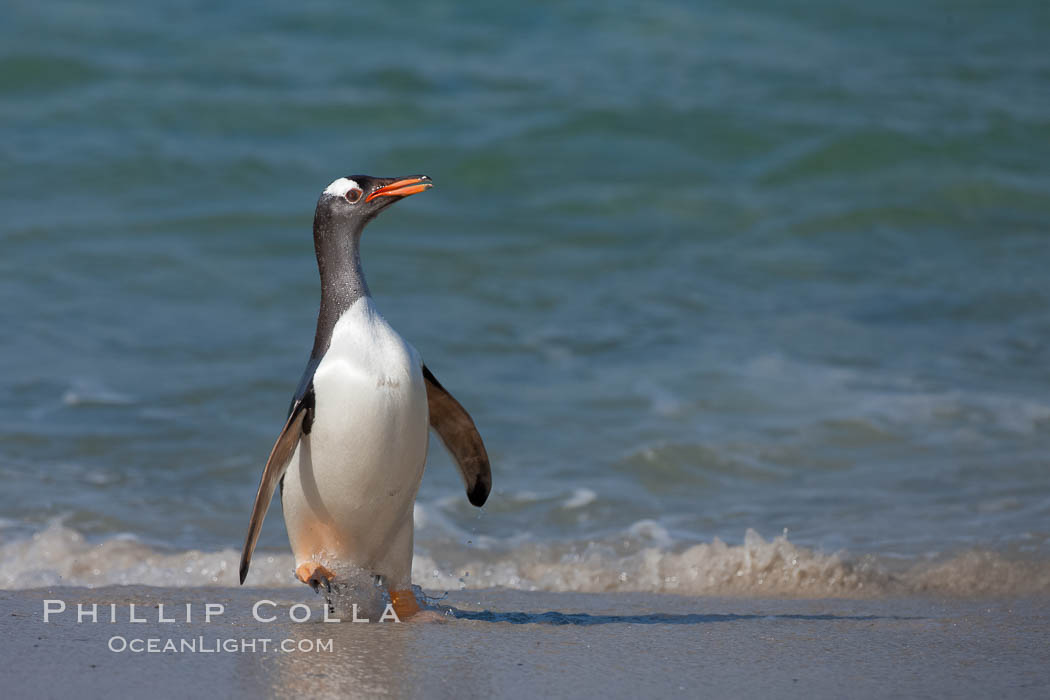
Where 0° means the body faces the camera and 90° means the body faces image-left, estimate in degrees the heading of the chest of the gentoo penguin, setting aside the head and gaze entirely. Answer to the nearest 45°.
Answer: approximately 315°
